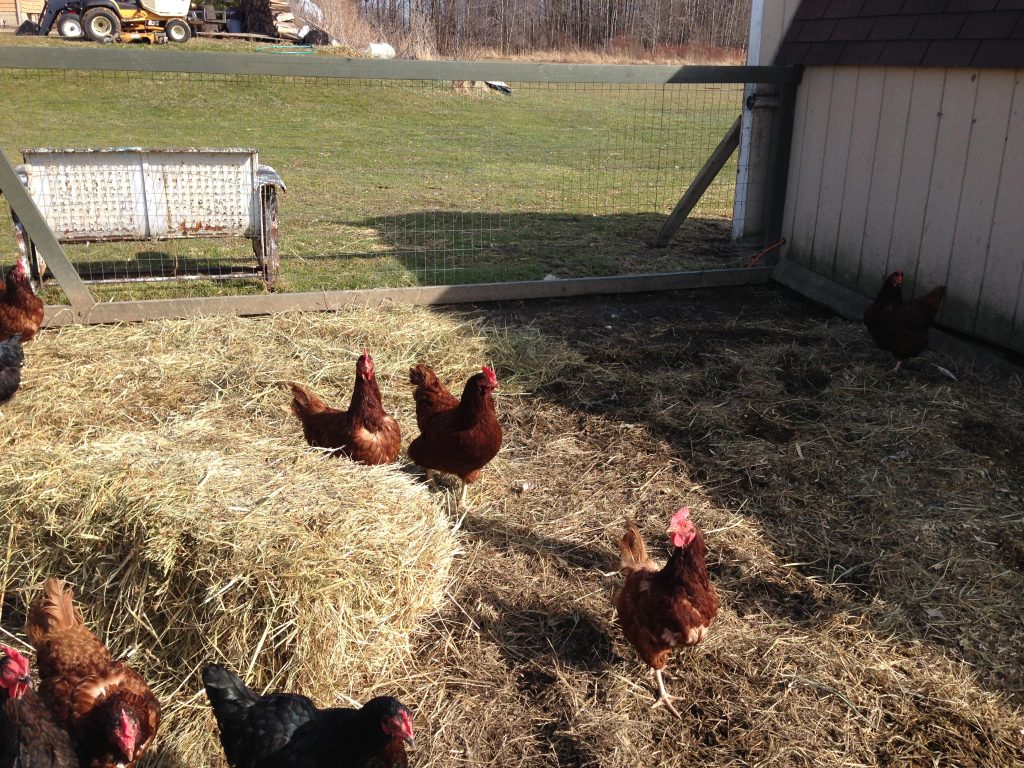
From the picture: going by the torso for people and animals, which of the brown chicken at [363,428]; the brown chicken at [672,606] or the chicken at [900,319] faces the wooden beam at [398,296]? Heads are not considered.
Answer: the chicken

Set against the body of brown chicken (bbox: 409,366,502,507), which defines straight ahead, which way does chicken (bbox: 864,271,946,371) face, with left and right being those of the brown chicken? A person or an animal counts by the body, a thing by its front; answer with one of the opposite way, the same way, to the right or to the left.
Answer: the opposite way

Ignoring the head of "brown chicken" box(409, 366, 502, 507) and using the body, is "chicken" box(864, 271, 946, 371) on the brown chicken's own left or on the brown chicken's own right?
on the brown chicken's own left

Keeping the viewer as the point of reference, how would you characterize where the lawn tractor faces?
facing to the right of the viewer

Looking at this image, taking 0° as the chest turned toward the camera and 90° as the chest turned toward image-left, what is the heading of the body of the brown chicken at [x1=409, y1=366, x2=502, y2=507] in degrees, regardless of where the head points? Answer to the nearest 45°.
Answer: approximately 315°

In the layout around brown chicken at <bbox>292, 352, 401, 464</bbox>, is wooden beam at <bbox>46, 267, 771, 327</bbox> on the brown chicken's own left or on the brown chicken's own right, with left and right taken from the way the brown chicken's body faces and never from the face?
on the brown chicken's own left

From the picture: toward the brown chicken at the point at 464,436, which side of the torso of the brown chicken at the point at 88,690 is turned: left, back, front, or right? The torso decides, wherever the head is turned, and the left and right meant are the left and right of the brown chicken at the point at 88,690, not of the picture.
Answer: left

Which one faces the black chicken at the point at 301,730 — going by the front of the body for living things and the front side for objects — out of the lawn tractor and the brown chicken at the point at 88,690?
the brown chicken

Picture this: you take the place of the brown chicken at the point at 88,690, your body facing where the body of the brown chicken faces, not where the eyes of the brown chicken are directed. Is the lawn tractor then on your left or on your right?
on your left

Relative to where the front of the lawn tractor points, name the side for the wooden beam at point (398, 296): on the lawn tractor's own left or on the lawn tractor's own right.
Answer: on the lawn tractor's own right

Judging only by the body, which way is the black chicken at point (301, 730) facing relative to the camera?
to the viewer's right

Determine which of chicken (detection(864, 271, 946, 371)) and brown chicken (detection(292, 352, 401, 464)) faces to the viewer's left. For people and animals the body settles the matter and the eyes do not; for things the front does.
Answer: the chicken

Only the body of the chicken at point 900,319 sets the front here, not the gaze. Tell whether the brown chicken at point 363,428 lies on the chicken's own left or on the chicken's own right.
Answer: on the chicken's own left

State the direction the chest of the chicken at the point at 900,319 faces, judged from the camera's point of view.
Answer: to the viewer's left
